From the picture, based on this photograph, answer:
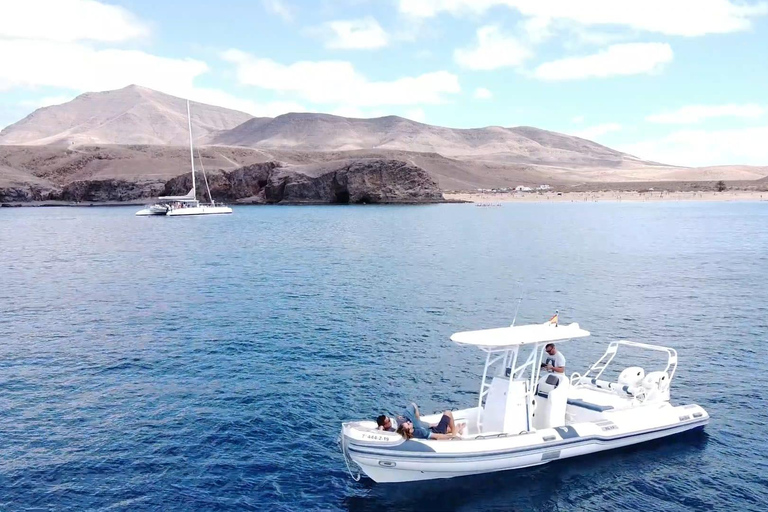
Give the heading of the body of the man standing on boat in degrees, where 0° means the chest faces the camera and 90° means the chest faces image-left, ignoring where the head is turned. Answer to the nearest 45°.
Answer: approximately 45°

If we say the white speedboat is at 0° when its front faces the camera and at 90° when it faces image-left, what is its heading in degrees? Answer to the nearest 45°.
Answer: approximately 45°

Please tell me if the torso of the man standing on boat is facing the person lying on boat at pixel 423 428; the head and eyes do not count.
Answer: yes
